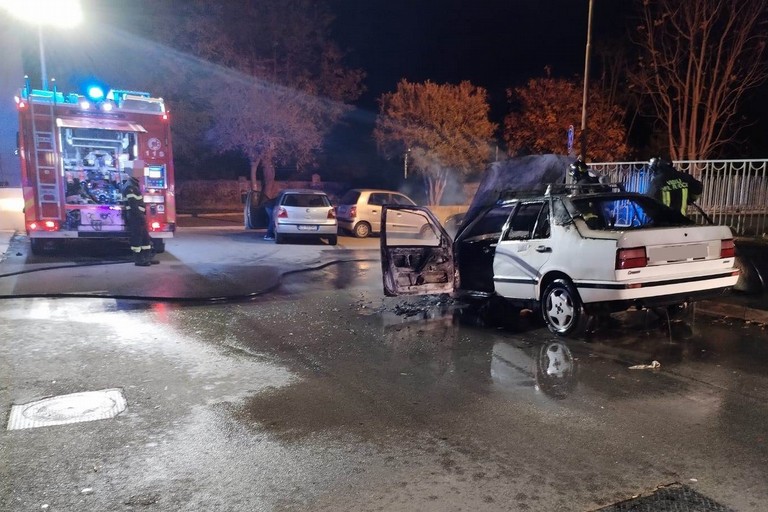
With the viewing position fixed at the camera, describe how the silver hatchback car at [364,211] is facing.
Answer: facing away from the viewer and to the right of the viewer

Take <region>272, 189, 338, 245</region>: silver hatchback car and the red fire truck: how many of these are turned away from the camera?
2

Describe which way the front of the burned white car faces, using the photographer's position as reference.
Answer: facing away from the viewer and to the left of the viewer

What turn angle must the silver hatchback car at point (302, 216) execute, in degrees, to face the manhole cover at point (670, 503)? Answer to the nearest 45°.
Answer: approximately 180°

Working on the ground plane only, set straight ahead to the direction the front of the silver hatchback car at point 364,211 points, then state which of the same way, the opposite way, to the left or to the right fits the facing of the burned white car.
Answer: to the left

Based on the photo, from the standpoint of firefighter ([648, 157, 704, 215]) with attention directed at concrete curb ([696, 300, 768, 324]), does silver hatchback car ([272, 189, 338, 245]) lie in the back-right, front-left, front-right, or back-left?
back-right

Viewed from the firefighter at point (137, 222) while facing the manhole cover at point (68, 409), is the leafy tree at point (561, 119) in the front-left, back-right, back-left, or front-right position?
back-left

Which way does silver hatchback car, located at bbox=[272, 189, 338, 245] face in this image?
away from the camera

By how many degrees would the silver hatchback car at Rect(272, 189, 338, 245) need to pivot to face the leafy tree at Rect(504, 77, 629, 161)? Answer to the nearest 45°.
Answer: approximately 45° to its right

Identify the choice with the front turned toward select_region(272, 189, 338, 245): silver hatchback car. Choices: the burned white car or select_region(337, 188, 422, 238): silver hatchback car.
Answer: the burned white car

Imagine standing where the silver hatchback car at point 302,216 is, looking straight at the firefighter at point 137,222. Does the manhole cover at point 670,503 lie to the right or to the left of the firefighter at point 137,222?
left

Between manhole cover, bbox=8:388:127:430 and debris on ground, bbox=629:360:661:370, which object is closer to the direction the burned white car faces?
the manhole cover

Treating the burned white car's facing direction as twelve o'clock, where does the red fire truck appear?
The red fire truck is roughly at 11 o'clock from the burned white car.

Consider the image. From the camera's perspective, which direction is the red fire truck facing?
away from the camera

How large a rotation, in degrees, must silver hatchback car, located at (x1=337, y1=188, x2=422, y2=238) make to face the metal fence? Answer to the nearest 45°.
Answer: approximately 90° to its right

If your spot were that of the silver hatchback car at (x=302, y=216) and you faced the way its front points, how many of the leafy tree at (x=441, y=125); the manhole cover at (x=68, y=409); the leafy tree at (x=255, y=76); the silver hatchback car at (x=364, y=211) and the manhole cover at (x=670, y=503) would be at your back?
2
